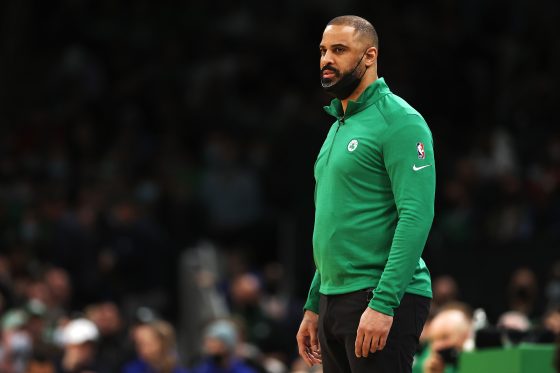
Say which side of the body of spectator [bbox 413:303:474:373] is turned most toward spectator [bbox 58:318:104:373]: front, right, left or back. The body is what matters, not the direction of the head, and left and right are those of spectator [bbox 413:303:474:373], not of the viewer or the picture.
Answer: right

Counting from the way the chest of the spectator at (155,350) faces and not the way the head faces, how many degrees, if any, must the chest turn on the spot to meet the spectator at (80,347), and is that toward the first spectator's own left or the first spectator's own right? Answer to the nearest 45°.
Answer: approximately 90° to the first spectator's own right

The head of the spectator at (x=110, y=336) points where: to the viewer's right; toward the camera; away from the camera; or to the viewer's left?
toward the camera

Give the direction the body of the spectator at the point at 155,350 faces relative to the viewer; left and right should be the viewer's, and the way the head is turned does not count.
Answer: facing the viewer and to the left of the viewer

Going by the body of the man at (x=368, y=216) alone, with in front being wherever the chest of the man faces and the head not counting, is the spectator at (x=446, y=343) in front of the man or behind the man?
behind

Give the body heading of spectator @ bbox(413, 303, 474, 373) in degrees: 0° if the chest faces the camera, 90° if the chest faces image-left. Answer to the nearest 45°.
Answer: approximately 45°

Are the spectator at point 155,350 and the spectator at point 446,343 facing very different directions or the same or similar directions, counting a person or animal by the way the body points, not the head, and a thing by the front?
same or similar directions

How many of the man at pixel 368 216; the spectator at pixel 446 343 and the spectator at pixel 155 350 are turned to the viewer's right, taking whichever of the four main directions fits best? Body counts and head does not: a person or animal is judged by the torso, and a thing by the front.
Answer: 0

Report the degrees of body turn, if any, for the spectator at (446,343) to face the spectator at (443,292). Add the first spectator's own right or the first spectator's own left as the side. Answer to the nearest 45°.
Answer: approximately 135° to the first spectator's own right

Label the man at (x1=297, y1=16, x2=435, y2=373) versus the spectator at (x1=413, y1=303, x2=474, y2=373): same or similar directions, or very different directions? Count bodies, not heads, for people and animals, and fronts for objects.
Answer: same or similar directions

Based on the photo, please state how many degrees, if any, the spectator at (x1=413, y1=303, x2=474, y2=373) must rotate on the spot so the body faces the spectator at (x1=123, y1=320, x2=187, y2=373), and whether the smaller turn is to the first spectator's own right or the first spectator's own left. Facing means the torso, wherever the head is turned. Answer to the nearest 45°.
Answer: approximately 90° to the first spectator's own right

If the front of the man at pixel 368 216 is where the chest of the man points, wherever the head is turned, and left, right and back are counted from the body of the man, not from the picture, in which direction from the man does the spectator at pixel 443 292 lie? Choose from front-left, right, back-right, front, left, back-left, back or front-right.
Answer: back-right

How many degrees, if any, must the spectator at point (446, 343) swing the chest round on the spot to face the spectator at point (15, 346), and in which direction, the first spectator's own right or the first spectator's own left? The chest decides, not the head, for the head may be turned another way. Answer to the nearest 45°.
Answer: approximately 90° to the first spectator's own right

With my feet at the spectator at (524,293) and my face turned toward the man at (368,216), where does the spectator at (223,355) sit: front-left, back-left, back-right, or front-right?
front-right
